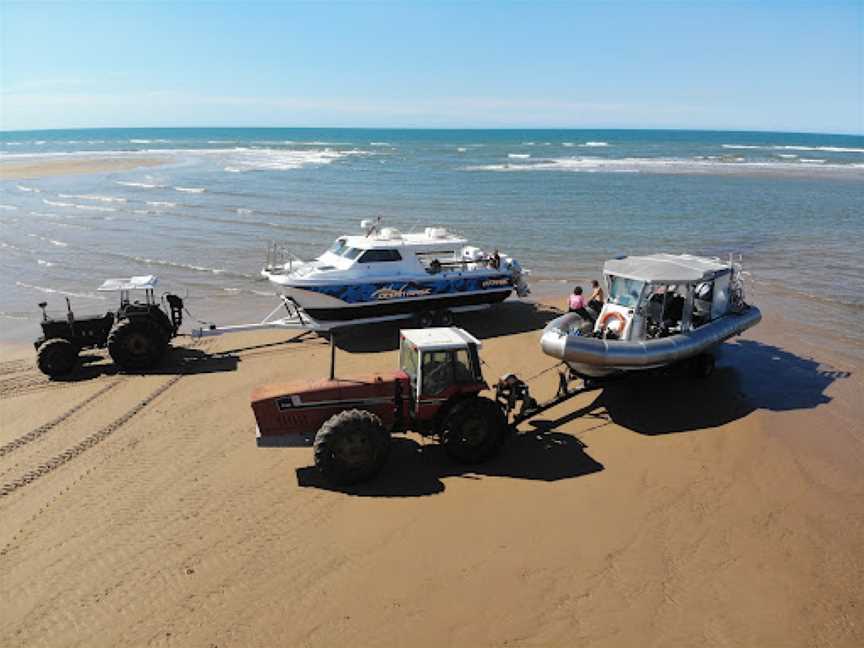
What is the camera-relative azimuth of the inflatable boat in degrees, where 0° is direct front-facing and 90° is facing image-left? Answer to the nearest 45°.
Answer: approximately 45°

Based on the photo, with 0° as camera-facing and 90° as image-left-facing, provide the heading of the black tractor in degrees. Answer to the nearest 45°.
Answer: approximately 90°

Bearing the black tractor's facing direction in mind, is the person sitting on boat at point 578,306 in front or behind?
behind

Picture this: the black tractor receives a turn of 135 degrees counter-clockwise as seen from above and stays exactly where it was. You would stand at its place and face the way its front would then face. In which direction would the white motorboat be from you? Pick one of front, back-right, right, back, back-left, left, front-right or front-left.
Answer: front-left

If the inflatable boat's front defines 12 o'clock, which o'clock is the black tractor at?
The black tractor is roughly at 1 o'clock from the inflatable boat.

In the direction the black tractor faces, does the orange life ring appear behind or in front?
behind

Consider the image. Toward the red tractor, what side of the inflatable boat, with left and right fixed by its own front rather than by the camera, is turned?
front

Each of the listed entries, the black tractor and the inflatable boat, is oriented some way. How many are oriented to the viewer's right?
0

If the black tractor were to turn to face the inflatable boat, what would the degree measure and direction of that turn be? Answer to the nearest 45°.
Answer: approximately 135° to its left
